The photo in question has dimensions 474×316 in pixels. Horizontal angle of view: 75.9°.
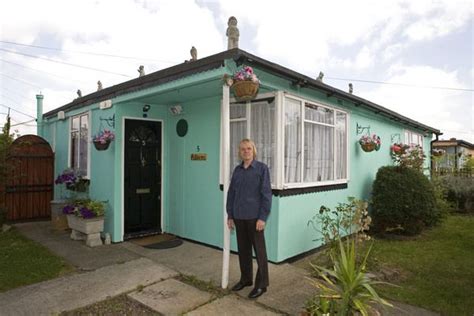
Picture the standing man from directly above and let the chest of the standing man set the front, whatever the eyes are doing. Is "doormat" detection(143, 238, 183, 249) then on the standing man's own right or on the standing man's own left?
on the standing man's own right

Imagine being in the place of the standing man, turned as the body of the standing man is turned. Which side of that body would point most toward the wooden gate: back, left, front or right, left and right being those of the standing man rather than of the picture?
right

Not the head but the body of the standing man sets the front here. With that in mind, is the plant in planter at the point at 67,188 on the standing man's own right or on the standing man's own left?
on the standing man's own right

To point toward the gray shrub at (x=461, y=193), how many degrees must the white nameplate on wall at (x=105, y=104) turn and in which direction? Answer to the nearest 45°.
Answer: approximately 135° to its left

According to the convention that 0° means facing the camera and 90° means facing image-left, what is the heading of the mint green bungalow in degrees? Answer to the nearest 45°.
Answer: approximately 45°

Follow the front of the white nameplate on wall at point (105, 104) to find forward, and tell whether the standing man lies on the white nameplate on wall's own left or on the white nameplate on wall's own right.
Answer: on the white nameplate on wall's own left

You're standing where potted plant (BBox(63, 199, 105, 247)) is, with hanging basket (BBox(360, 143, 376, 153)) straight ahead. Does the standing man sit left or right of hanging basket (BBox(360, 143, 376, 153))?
right

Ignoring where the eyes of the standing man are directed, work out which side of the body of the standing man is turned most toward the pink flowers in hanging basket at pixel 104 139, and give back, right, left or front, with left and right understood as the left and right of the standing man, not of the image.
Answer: right

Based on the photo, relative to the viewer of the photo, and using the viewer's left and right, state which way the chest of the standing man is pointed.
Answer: facing the viewer and to the left of the viewer

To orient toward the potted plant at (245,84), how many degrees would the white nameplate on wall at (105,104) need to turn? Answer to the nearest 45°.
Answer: approximately 90° to its left

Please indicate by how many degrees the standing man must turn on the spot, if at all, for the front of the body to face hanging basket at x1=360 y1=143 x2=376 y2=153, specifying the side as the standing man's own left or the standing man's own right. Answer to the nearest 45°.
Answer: approximately 180°

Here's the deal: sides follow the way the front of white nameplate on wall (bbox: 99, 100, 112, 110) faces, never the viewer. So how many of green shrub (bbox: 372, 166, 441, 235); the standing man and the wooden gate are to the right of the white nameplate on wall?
1
